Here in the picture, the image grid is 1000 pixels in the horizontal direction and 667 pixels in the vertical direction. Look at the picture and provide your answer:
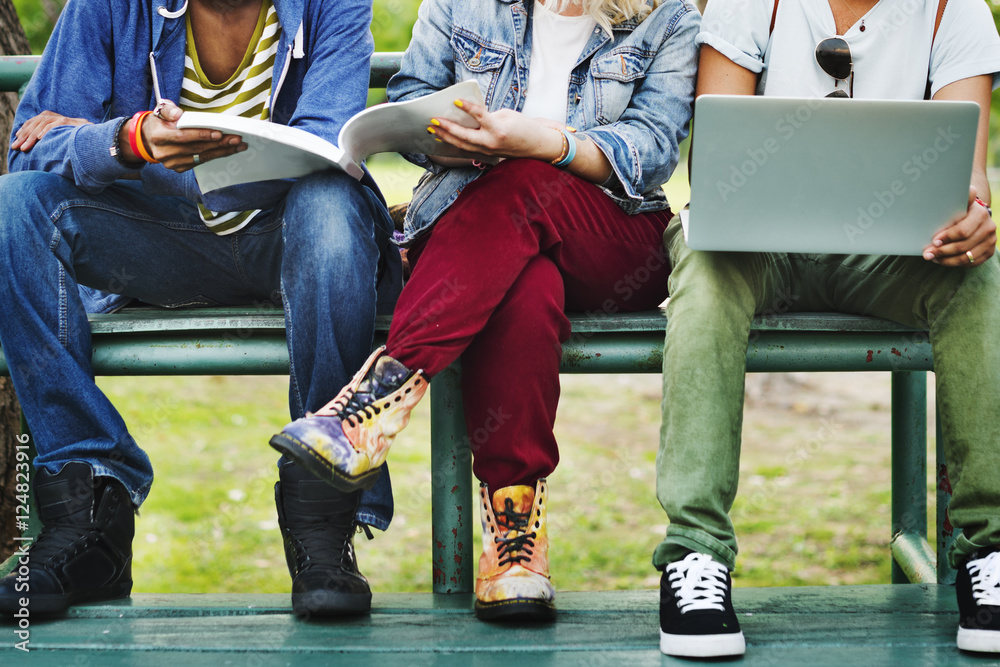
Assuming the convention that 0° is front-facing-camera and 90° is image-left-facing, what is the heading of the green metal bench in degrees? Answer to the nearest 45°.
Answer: approximately 0°

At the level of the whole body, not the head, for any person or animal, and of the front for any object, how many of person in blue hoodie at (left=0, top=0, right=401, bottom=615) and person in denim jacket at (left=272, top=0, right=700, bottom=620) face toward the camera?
2
